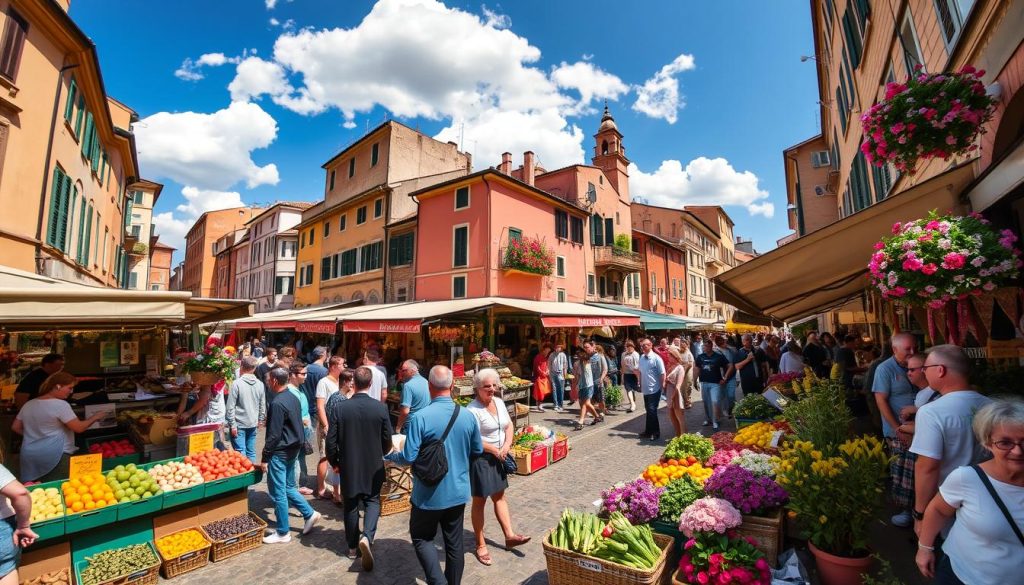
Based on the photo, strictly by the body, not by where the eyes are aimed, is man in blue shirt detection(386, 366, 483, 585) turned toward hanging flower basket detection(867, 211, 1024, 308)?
no

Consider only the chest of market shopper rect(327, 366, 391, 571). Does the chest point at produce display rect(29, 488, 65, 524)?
no

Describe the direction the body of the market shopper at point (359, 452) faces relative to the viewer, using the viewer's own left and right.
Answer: facing away from the viewer

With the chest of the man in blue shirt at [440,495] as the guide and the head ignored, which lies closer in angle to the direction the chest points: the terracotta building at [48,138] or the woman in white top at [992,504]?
the terracotta building

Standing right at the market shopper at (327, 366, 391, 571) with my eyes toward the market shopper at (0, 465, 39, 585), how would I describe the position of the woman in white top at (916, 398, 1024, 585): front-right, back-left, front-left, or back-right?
back-left

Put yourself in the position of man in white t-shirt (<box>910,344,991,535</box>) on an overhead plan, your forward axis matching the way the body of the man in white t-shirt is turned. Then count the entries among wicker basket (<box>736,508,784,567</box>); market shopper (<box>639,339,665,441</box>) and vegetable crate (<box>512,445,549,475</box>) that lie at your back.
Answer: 0

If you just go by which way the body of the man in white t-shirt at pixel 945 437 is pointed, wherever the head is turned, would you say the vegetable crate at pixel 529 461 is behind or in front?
in front

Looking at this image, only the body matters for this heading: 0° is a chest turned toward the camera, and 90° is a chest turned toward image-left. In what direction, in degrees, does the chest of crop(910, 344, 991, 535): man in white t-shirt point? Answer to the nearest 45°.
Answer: approximately 135°

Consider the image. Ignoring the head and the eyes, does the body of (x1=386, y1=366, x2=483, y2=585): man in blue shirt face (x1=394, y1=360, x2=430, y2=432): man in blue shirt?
yes

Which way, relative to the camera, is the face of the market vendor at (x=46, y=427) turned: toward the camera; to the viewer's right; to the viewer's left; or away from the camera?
to the viewer's right

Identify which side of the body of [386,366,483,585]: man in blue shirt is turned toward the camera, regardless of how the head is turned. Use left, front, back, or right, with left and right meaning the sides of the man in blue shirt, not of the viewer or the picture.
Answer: back

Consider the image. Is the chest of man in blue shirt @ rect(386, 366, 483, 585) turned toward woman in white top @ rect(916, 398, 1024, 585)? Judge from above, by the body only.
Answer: no

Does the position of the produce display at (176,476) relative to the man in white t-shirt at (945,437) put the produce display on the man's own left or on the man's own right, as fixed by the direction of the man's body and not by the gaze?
on the man's own left

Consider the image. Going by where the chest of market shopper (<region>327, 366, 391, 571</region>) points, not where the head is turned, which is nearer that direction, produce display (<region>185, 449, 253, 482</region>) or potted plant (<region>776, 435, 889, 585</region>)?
the produce display
